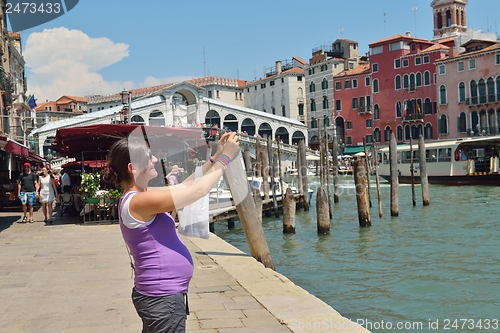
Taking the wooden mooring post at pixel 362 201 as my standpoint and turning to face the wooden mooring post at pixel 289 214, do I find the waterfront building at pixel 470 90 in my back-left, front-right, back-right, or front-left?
back-right

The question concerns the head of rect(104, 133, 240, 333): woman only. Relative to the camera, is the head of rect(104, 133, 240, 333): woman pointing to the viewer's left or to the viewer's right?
to the viewer's right

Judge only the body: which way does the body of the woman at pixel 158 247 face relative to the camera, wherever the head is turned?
to the viewer's right

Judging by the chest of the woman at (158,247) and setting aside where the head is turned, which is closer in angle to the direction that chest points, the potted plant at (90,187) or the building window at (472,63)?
the building window

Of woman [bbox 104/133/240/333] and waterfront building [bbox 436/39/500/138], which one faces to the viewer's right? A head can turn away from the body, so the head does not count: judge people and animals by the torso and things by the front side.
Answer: the woman

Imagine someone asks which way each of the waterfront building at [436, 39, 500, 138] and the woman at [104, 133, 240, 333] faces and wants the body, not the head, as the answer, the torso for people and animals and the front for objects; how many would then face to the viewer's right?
1

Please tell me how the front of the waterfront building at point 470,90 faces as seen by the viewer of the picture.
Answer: facing the viewer and to the left of the viewer

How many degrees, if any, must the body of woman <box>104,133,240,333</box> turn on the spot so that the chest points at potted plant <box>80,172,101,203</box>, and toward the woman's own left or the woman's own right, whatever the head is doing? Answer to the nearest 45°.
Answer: approximately 90° to the woman's own left
